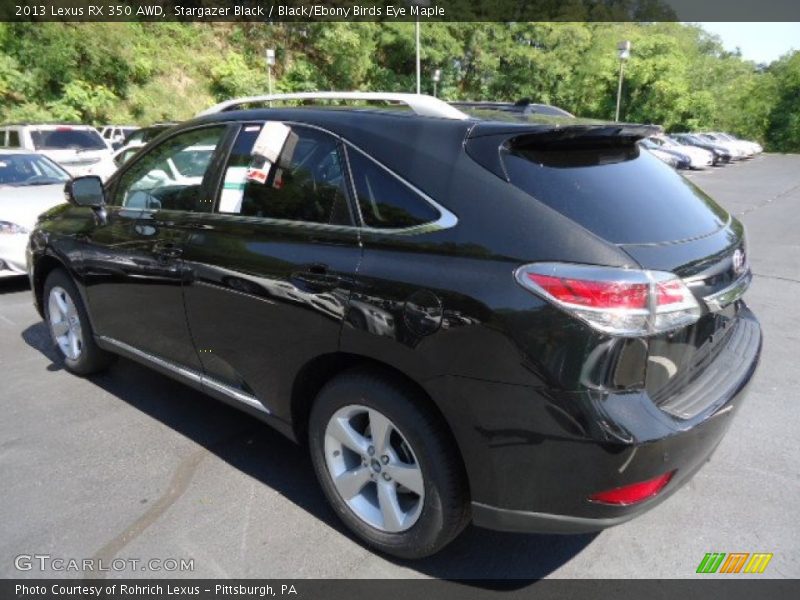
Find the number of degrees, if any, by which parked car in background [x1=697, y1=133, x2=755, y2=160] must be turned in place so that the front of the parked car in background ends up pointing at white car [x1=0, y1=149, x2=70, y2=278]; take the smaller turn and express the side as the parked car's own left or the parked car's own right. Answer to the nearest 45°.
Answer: approximately 45° to the parked car's own right

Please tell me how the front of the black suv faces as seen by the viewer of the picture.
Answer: facing away from the viewer and to the left of the viewer

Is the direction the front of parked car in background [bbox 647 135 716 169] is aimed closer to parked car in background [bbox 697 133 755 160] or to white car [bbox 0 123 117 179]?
the white car

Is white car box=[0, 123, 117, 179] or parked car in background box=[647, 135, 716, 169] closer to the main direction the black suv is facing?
the white car
